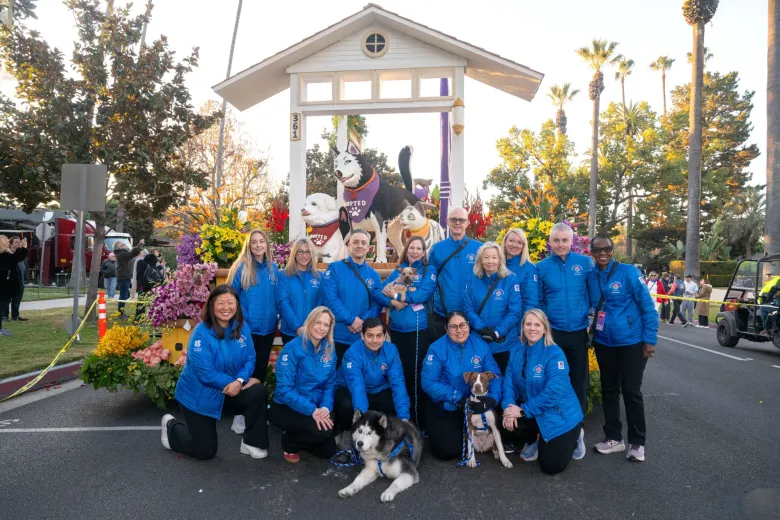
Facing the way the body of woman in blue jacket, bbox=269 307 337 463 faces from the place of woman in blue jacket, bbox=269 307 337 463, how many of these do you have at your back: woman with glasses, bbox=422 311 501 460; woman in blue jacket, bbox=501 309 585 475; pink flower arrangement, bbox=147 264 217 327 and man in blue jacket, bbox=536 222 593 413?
1

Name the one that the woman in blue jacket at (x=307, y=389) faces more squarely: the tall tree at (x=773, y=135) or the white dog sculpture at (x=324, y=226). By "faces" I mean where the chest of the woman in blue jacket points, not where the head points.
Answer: the tall tree

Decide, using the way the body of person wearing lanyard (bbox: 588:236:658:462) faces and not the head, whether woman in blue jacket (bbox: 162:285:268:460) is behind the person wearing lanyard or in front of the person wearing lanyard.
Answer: in front

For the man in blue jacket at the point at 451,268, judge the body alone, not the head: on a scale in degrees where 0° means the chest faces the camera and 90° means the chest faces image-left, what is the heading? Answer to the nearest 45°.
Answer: approximately 0°
